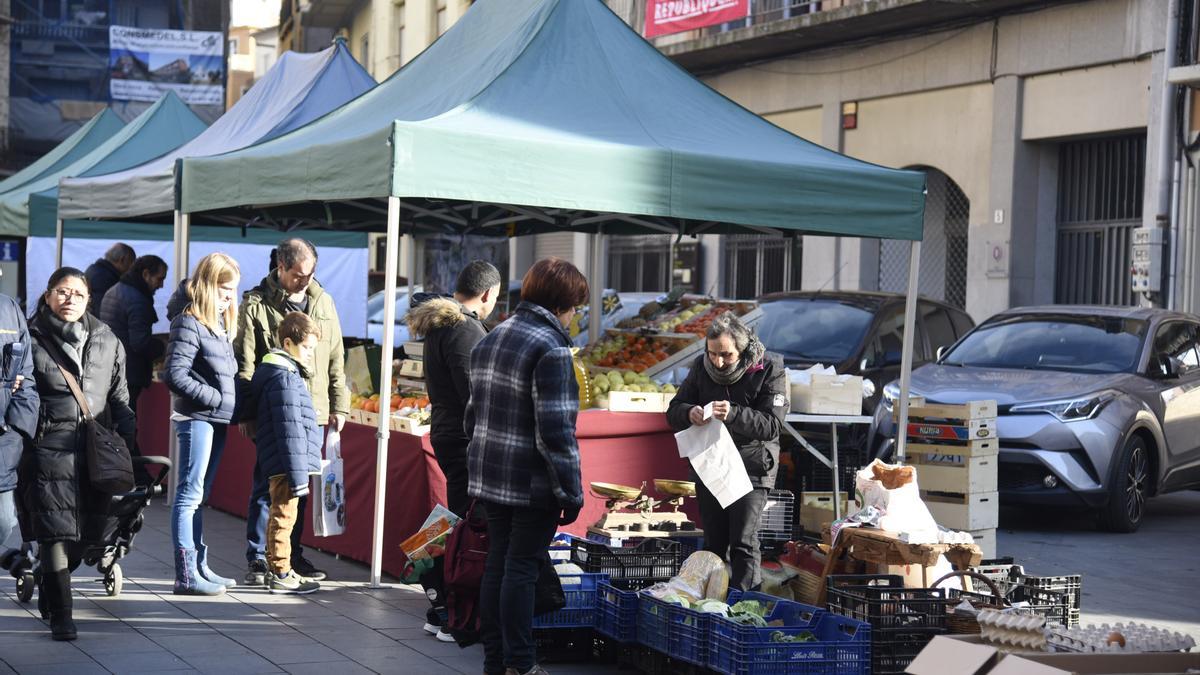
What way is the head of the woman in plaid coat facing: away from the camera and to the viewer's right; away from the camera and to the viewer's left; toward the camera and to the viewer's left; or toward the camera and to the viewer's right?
away from the camera and to the viewer's right

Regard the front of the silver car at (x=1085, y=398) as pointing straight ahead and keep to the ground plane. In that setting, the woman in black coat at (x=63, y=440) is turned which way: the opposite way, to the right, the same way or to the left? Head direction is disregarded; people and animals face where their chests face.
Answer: to the left

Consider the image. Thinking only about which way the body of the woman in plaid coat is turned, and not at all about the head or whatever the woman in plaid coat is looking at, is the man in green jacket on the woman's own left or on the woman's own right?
on the woman's own left

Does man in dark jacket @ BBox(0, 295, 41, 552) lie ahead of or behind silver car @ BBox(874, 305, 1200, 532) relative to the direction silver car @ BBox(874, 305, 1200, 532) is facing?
ahead

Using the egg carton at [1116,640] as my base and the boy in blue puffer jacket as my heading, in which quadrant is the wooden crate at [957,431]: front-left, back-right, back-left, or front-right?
front-right

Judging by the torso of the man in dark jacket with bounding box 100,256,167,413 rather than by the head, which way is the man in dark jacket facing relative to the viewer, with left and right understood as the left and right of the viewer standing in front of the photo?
facing to the right of the viewer

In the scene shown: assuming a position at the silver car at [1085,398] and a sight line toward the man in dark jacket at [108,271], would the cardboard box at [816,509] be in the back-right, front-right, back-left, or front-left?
front-left

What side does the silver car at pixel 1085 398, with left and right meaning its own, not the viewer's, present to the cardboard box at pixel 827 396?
front

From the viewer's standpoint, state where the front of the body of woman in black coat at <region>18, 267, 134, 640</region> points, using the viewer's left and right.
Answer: facing the viewer

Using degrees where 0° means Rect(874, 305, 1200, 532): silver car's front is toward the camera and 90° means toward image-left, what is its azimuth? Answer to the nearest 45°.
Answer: approximately 45°

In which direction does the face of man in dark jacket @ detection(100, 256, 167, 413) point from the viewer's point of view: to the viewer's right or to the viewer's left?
to the viewer's right

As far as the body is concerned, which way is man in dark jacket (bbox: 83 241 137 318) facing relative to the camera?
to the viewer's right

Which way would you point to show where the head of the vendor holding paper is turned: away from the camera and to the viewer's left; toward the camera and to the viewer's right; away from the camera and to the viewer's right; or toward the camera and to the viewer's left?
toward the camera and to the viewer's left
